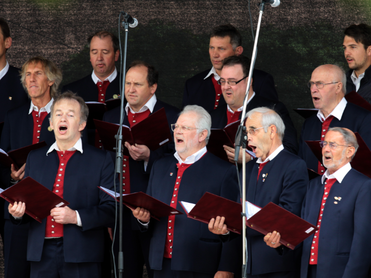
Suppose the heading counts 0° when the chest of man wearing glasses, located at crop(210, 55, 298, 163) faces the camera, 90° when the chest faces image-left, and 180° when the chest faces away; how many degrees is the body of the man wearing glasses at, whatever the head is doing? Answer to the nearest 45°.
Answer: approximately 45°

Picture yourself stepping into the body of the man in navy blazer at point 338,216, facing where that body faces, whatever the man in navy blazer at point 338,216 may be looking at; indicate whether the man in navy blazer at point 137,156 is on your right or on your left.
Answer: on your right

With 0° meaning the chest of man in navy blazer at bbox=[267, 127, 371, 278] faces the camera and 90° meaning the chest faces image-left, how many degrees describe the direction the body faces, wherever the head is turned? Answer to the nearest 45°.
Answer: approximately 45°

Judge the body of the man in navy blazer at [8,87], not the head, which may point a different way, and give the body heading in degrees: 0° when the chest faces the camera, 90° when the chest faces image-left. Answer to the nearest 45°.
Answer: approximately 45°

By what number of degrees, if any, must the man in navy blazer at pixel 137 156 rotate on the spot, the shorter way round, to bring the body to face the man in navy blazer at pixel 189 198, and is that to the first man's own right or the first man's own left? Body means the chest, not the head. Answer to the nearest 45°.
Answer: approximately 90° to the first man's own left

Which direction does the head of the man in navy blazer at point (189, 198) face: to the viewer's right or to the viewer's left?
to the viewer's left

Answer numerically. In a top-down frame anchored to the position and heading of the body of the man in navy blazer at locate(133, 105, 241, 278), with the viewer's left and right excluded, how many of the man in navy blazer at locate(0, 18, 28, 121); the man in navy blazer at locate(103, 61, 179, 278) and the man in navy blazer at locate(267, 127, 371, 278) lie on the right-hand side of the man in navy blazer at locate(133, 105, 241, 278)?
2

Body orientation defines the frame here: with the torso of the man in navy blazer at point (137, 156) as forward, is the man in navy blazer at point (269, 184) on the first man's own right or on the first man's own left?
on the first man's own left

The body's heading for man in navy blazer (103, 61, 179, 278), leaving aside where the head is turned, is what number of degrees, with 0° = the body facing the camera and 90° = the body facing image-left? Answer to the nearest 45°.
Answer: approximately 45°
